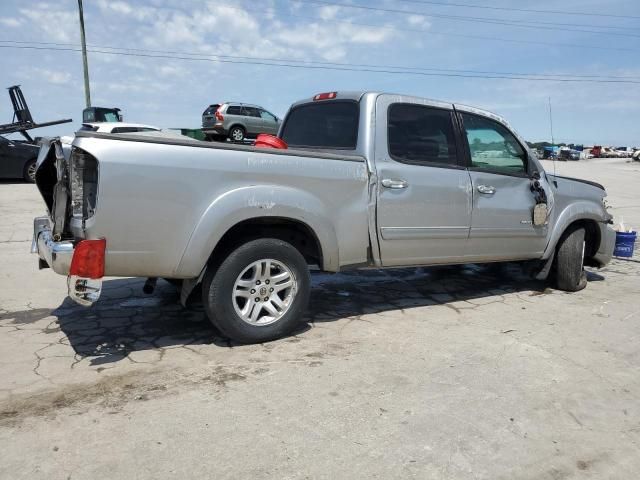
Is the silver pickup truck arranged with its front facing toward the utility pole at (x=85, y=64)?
no

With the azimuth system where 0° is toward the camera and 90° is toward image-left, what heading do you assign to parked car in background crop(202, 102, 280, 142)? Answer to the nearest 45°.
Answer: approximately 225°

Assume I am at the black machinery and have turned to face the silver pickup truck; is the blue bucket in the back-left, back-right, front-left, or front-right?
front-left

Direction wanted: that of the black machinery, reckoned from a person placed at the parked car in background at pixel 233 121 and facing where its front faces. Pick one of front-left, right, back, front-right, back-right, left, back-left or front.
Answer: back

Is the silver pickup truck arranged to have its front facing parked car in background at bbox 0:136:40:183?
no

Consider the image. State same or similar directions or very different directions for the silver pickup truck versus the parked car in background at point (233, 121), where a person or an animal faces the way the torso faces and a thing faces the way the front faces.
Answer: same or similar directions

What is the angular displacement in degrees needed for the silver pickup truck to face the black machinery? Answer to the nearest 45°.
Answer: approximately 90° to its left

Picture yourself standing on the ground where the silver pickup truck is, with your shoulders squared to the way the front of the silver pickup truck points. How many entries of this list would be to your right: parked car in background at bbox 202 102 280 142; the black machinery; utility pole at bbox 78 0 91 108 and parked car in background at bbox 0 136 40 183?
0

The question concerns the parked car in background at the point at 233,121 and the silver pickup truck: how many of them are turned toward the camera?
0

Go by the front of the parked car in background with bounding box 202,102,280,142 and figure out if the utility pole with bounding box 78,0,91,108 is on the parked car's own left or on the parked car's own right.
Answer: on the parked car's own left
